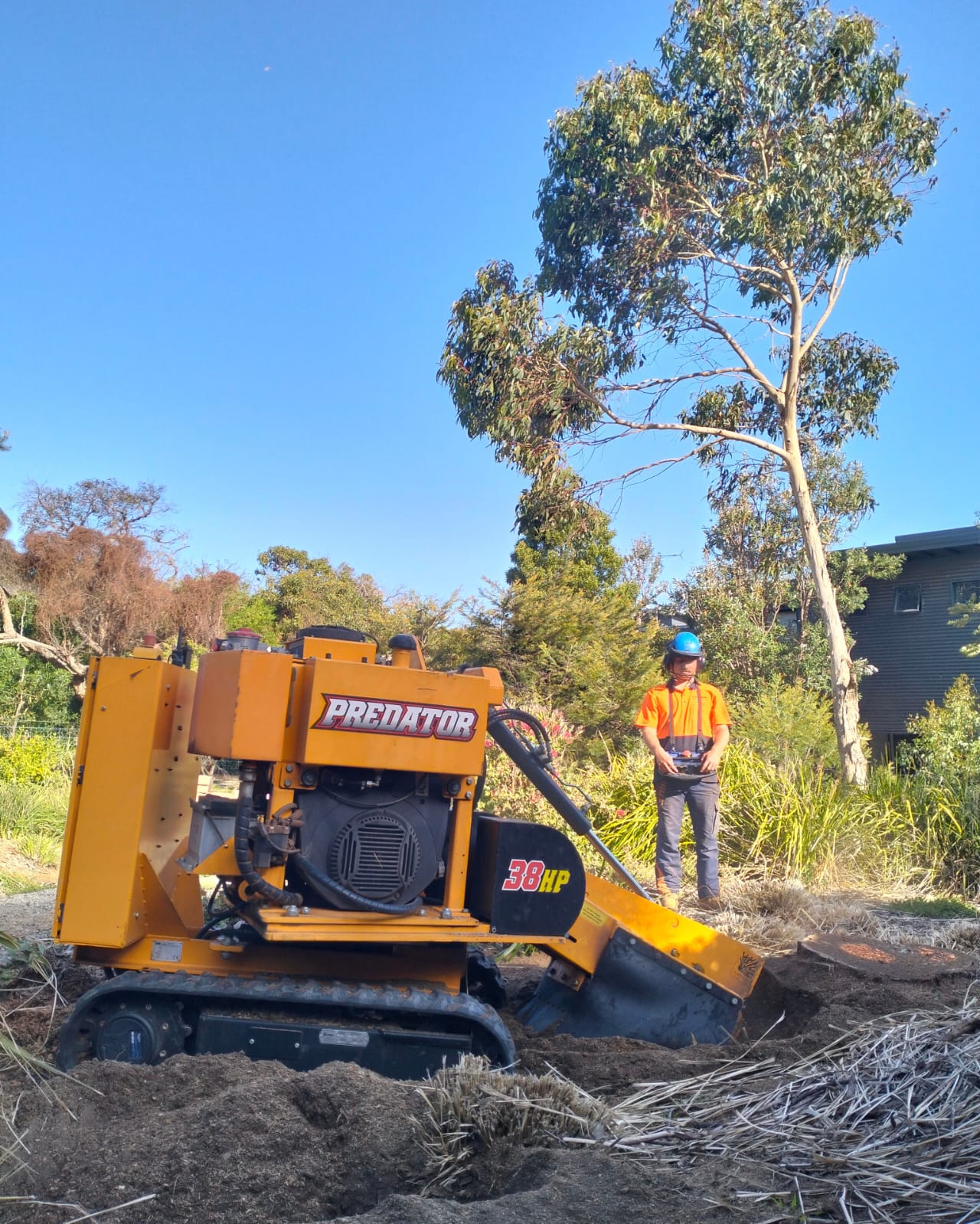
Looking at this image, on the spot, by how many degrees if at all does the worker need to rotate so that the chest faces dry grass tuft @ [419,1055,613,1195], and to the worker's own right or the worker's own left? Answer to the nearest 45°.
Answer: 0° — they already face it

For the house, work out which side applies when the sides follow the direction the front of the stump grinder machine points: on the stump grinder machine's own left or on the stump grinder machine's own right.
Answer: on the stump grinder machine's own left

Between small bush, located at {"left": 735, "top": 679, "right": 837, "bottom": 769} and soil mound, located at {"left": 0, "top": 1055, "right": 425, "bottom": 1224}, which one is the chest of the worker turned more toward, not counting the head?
the soil mound

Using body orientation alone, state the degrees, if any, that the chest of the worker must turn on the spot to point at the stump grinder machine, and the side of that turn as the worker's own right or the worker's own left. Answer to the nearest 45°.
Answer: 0° — they already face it

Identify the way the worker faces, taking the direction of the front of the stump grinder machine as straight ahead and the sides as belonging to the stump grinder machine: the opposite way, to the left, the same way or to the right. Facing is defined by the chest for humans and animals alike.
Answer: to the right

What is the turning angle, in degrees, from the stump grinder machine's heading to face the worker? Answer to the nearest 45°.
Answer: approximately 45° to its left

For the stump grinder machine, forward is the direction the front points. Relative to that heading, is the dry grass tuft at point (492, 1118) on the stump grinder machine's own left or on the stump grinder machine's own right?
on the stump grinder machine's own right

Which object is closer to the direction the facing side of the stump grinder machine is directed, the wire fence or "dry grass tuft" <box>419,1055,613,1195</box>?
the dry grass tuft

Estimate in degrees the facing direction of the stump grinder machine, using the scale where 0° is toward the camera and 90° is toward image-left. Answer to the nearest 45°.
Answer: approximately 270°

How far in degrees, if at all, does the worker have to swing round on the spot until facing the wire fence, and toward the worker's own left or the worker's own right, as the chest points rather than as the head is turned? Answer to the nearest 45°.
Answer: approximately 135° to the worker's own right

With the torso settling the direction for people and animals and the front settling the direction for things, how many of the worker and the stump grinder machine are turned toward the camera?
1
